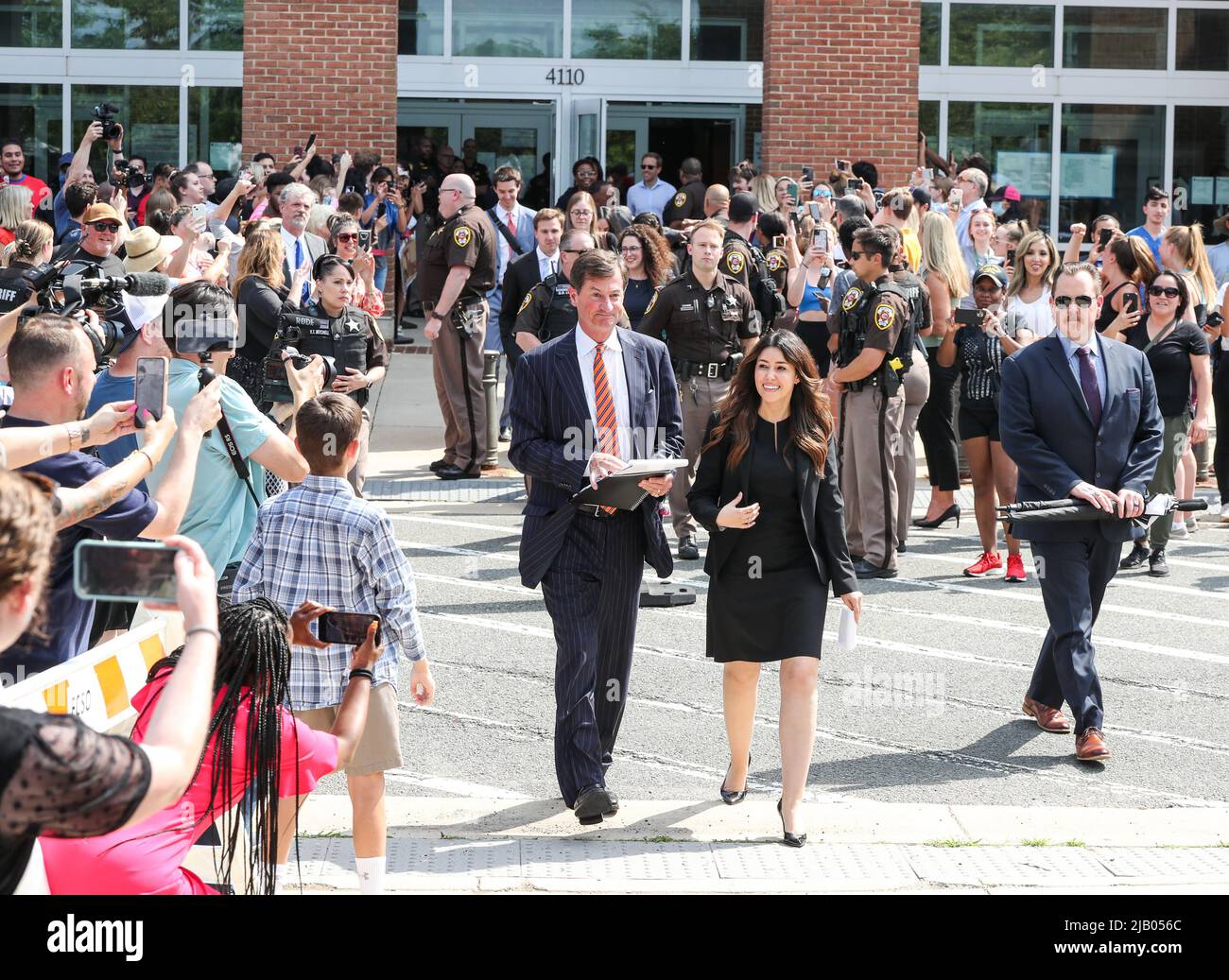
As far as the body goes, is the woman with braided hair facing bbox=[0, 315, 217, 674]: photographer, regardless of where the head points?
no

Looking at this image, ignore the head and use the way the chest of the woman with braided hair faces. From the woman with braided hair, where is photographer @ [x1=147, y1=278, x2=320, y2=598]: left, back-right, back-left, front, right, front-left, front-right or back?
front-left

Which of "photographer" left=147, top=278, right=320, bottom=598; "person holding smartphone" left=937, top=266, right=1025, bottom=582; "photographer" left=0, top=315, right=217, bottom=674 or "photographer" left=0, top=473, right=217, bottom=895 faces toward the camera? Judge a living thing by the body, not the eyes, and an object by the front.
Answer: the person holding smartphone

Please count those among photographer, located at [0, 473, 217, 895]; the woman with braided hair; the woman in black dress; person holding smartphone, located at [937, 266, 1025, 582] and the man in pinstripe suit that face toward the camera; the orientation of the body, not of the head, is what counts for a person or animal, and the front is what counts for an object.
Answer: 3

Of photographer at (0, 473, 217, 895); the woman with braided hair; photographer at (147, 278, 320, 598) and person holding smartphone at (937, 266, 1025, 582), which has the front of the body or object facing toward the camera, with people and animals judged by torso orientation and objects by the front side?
the person holding smartphone

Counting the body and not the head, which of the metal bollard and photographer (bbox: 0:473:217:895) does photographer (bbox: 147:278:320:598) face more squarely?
the metal bollard

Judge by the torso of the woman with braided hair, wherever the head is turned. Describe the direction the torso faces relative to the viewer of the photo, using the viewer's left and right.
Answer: facing away from the viewer and to the right of the viewer

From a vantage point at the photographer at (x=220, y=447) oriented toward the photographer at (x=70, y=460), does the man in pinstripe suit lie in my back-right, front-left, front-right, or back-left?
back-left

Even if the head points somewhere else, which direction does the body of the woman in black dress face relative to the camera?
toward the camera

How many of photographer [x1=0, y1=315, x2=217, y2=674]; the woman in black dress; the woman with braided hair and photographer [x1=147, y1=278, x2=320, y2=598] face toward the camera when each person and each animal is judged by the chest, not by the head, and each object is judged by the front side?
1

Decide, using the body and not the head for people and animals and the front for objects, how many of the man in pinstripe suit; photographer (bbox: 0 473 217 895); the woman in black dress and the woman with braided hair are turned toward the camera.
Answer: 2

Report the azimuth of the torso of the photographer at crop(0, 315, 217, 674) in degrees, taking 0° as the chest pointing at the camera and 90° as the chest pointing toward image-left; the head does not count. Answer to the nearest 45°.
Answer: approximately 225°

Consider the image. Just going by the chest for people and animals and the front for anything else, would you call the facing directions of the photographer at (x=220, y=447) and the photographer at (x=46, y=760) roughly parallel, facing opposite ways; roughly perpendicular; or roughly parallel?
roughly parallel

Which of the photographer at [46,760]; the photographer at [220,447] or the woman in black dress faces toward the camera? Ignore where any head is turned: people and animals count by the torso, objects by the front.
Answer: the woman in black dress

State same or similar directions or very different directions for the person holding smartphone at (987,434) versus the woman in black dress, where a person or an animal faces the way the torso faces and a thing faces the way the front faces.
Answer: same or similar directions

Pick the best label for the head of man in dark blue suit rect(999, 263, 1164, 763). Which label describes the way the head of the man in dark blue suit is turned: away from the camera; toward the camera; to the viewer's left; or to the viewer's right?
toward the camera

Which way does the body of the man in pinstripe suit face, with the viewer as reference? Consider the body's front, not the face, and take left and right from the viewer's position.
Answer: facing the viewer

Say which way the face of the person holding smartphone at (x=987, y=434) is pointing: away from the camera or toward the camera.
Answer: toward the camera
